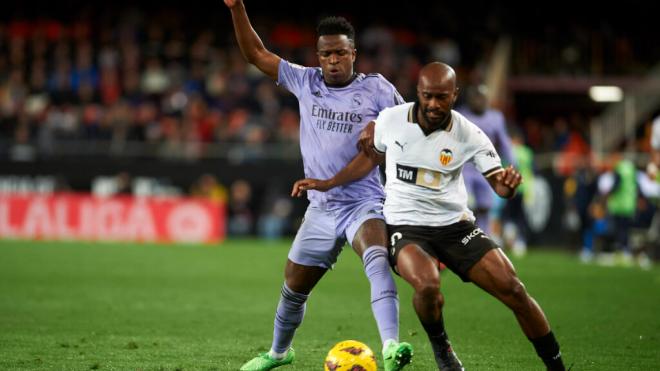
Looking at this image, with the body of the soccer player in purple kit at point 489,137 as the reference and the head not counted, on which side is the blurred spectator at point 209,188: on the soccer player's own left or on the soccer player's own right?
on the soccer player's own right

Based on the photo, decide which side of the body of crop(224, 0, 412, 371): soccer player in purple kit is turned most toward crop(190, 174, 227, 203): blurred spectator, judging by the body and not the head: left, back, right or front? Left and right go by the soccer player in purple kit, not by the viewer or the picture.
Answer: back

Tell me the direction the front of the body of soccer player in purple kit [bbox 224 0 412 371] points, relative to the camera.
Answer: toward the camera

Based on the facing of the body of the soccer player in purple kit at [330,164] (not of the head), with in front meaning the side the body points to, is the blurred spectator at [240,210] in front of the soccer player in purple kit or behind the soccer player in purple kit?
behind

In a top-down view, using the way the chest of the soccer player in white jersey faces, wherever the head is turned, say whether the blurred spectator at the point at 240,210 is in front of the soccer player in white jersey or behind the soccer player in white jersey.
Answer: behind

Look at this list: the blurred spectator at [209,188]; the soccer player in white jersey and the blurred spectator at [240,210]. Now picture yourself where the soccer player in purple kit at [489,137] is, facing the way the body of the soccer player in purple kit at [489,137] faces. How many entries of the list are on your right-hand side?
2

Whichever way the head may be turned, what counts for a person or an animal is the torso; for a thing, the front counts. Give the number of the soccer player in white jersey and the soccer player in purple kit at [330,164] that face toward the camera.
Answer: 2

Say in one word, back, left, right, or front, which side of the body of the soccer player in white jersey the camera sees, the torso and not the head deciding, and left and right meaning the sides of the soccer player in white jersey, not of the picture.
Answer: front

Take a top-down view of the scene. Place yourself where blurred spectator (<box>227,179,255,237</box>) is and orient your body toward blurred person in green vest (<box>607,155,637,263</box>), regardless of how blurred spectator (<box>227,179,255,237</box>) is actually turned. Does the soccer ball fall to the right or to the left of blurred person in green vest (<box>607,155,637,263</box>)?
right

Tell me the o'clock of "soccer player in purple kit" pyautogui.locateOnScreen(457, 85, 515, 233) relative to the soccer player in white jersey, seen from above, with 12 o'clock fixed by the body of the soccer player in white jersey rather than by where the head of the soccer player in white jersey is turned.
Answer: The soccer player in purple kit is roughly at 6 o'clock from the soccer player in white jersey.

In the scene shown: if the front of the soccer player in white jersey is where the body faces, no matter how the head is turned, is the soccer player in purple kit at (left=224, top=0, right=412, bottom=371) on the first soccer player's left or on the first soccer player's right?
on the first soccer player's right

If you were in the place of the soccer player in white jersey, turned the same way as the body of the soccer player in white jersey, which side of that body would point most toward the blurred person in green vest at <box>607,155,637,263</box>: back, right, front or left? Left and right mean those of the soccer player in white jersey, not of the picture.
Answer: back

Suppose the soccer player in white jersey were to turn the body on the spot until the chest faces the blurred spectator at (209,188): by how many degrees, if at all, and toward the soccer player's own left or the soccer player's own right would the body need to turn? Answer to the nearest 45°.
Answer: approximately 180°
